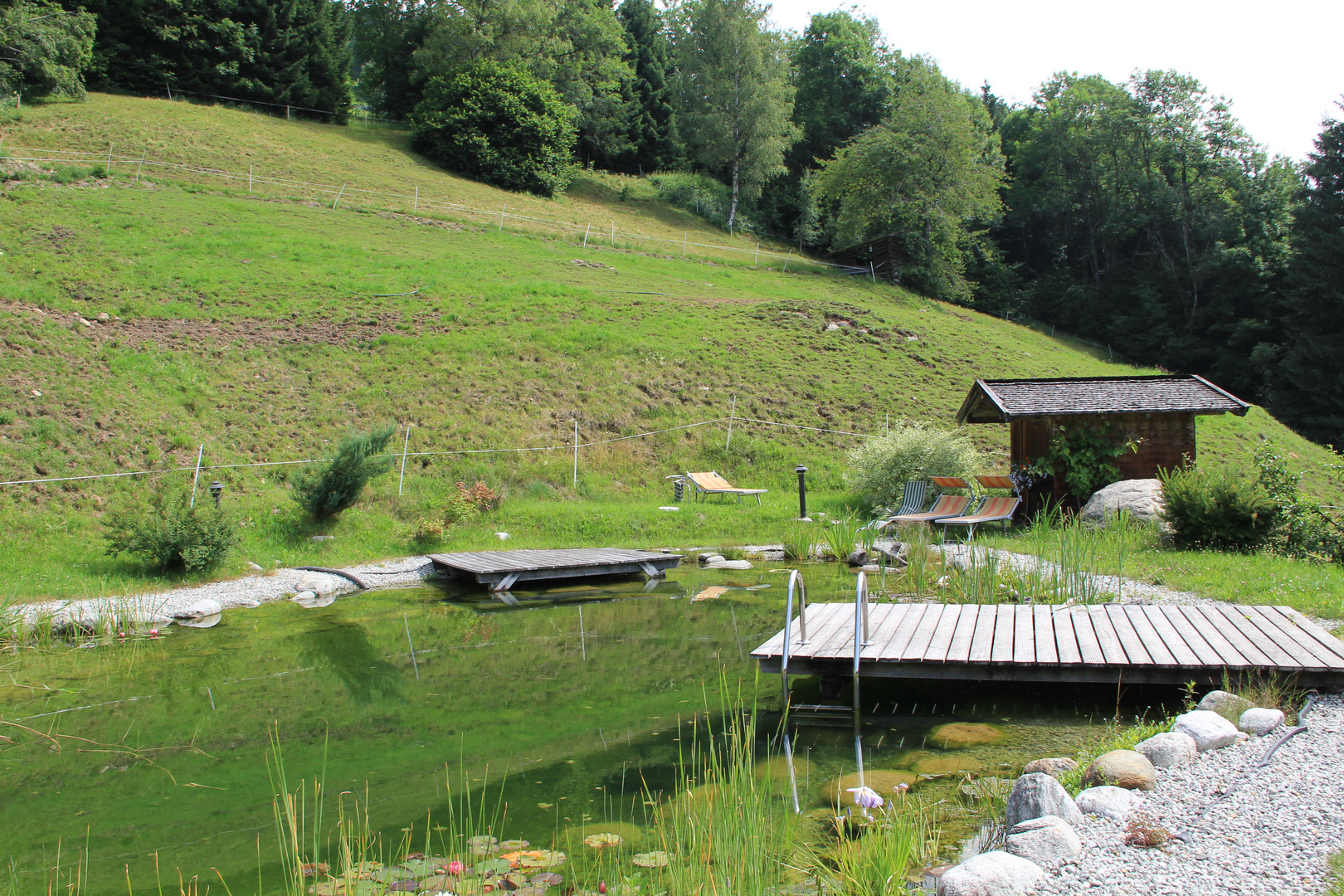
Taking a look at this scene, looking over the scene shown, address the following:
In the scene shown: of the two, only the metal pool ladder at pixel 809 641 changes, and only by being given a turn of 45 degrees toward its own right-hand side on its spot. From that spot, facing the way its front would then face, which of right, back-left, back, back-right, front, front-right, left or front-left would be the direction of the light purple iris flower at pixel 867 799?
front-left

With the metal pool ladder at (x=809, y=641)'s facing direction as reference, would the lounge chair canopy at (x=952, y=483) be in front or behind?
behind

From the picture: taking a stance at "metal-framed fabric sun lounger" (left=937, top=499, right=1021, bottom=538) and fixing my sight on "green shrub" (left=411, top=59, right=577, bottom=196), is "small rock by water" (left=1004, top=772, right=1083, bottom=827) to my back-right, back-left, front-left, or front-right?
back-left

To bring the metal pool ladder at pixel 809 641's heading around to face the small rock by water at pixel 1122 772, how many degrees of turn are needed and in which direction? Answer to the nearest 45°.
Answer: approximately 45° to its left

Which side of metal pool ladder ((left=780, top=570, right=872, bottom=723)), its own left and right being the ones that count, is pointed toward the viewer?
front

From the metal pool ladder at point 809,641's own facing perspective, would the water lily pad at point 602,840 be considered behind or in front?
in front
